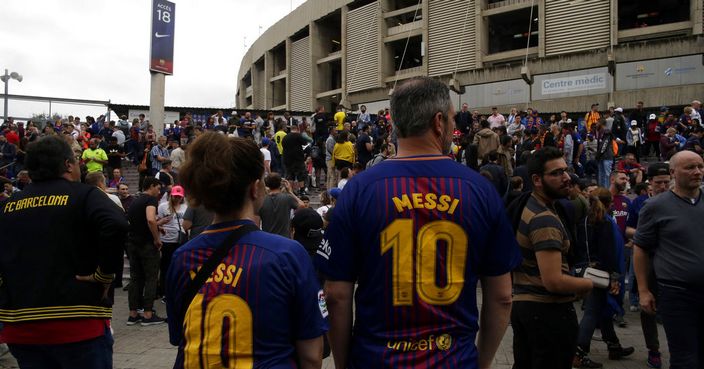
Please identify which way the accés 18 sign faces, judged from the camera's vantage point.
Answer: facing the viewer

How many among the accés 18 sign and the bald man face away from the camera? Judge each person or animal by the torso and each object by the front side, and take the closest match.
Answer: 0

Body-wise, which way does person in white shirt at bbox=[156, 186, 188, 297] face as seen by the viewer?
toward the camera

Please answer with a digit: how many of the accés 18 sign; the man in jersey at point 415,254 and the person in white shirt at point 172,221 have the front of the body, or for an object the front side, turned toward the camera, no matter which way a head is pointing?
2

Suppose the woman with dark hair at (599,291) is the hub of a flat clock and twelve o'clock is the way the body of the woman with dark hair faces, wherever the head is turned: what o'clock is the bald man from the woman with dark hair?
The bald man is roughly at 4 o'clock from the woman with dark hair.

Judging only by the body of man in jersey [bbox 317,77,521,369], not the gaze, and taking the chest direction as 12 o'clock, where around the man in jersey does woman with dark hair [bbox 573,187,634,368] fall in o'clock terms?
The woman with dark hair is roughly at 1 o'clock from the man in jersey.

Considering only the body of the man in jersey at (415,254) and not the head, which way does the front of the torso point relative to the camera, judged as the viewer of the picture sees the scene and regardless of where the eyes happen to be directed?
away from the camera

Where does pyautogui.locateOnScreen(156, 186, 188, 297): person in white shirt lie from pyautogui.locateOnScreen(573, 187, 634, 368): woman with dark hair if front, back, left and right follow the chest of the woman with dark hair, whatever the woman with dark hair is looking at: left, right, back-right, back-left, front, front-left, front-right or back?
back-left

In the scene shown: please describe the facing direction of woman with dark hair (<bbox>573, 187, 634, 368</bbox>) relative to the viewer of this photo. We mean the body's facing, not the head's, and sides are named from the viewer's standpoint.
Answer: facing away from the viewer and to the right of the viewer

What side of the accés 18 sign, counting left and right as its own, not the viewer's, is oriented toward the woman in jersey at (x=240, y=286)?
front

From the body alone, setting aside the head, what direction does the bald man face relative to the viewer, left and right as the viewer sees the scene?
facing the viewer and to the right of the viewer

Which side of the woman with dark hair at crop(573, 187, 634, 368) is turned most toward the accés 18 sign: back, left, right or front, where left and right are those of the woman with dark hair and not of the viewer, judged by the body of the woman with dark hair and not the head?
left

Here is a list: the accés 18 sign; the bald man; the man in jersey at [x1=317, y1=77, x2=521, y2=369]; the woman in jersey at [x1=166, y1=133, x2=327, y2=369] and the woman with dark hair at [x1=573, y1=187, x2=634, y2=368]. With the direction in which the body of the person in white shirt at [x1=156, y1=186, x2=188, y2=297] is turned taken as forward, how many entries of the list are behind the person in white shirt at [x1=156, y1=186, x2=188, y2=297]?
1

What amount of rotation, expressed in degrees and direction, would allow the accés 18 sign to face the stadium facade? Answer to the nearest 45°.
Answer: approximately 90° to its left
